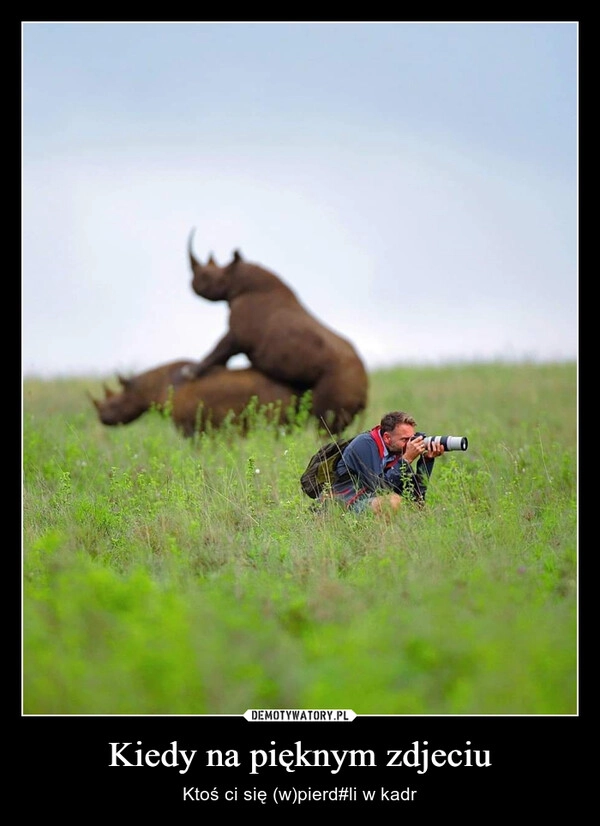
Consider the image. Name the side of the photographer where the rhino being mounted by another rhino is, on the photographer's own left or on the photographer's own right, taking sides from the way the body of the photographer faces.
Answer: on the photographer's own left

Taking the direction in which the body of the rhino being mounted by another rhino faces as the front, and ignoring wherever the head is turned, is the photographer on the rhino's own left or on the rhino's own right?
on the rhino's own left

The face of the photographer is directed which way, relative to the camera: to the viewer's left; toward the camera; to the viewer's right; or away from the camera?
to the viewer's right

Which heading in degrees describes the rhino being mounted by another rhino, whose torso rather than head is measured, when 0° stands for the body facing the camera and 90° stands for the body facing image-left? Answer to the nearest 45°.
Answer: approximately 90°

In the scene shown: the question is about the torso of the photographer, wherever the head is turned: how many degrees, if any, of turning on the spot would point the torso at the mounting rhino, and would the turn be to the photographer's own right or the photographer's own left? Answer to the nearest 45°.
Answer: approximately 90° to the photographer's own left

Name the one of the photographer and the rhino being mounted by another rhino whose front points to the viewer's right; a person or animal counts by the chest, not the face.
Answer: the photographer

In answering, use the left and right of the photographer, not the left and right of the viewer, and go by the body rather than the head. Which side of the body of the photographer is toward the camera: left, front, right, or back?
right

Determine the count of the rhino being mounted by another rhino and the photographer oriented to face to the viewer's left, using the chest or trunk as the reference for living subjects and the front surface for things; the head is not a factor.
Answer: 1

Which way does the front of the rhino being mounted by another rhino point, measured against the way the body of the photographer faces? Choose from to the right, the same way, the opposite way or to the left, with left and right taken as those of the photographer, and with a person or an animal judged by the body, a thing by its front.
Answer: the opposite way
